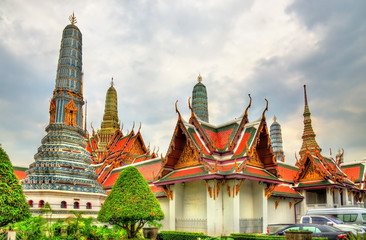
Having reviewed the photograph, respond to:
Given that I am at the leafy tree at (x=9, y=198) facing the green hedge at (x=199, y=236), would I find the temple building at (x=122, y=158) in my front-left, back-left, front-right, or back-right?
front-left

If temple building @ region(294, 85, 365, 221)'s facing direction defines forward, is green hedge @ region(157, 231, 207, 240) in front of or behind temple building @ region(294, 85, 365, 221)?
in front

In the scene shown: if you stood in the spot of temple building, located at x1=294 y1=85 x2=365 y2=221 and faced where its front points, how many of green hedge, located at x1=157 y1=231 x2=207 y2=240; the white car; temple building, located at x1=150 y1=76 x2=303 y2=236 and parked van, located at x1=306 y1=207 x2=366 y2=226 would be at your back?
0

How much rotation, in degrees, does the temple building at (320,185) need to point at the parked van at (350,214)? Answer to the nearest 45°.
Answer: approximately 45° to its left

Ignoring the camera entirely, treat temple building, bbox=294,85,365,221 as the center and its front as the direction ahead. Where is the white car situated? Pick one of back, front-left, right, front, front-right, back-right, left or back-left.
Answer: front-left

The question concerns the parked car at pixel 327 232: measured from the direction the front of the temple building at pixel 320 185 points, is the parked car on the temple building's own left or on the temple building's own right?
on the temple building's own left

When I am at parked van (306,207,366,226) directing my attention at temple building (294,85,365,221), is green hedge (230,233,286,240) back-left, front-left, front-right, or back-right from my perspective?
back-left

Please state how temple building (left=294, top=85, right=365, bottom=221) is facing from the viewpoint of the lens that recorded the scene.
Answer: facing the viewer and to the left of the viewer

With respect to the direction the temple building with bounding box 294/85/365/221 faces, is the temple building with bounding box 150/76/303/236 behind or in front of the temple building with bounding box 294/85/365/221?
in front

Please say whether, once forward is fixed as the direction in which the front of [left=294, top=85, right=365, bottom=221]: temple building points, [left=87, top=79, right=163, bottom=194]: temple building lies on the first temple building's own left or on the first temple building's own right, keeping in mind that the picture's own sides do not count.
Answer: on the first temple building's own right
